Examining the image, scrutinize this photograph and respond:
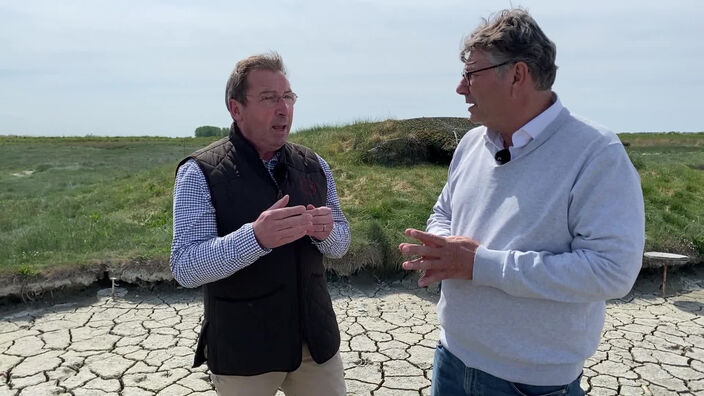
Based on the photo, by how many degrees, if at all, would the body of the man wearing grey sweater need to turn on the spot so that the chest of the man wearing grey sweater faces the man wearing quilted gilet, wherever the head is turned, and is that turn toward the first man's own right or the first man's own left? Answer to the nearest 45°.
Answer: approximately 45° to the first man's own right

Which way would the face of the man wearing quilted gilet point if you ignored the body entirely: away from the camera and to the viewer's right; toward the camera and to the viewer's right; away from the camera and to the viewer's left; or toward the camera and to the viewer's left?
toward the camera and to the viewer's right

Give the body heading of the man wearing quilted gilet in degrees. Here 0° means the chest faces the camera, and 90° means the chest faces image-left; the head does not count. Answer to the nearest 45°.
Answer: approximately 315°

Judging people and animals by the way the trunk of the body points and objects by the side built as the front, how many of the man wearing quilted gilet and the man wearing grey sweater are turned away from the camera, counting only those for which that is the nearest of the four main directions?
0

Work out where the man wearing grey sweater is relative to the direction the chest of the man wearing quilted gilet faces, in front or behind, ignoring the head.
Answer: in front

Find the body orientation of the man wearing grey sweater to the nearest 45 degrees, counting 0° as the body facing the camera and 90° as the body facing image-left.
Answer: approximately 45°

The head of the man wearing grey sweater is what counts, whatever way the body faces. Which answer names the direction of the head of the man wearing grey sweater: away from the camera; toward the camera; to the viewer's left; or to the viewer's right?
to the viewer's left
